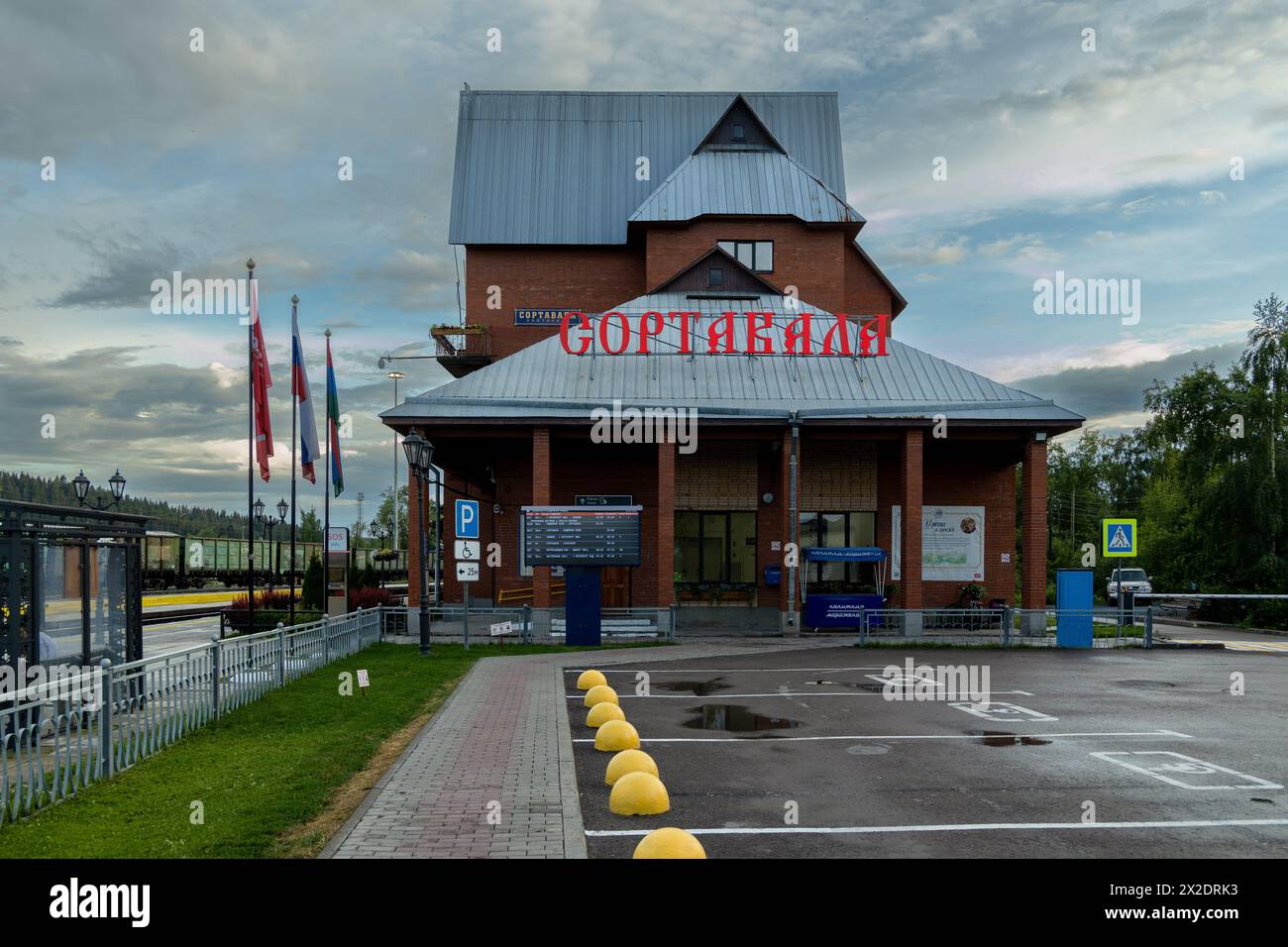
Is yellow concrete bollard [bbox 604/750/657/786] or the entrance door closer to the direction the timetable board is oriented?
the yellow concrete bollard

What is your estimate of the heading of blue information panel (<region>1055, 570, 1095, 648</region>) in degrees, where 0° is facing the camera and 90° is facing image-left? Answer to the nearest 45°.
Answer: approximately 0°

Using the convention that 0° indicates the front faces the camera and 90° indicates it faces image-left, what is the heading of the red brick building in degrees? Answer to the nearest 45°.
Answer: approximately 0°

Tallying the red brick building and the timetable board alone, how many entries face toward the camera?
2

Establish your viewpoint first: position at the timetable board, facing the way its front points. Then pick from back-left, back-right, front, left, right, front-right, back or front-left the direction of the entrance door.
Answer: back
